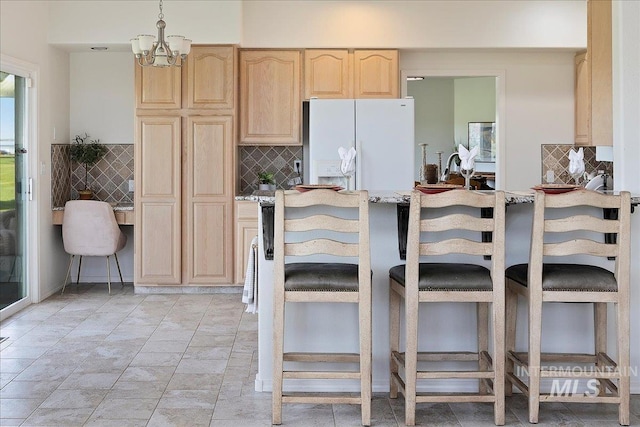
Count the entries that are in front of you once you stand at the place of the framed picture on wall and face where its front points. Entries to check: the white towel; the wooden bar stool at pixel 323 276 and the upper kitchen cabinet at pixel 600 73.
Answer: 3

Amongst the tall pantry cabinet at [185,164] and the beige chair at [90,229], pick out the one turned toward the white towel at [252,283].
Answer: the tall pantry cabinet

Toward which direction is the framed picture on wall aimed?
toward the camera

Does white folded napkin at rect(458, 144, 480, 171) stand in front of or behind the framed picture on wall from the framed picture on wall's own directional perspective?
in front

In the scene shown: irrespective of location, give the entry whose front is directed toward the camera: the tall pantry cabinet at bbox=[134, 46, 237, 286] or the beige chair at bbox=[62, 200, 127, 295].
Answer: the tall pantry cabinet

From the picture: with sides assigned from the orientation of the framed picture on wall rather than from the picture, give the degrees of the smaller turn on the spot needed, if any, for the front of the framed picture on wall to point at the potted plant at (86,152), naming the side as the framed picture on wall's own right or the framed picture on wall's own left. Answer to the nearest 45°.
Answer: approximately 45° to the framed picture on wall's own right

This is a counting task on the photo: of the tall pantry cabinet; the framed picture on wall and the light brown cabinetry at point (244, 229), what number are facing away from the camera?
0

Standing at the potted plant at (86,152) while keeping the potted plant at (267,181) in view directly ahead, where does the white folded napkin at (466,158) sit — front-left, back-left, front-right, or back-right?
front-right

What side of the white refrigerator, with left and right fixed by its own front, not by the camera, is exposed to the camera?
front

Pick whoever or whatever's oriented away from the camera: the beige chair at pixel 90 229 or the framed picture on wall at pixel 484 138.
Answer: the beige chair

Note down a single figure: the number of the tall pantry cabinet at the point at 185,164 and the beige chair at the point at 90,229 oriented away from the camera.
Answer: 1

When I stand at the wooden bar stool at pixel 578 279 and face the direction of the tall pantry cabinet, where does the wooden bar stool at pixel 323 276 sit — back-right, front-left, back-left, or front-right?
front-left

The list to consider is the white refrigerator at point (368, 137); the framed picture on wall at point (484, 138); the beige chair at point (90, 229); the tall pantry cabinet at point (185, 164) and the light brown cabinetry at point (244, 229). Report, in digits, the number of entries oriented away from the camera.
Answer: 1

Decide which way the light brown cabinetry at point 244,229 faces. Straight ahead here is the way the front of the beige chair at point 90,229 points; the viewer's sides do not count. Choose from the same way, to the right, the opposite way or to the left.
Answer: the opposite way

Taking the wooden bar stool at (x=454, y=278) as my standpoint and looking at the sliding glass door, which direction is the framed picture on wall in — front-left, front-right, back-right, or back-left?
front-right

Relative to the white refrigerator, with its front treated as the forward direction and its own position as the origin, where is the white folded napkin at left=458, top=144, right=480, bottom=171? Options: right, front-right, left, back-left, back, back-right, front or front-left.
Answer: front
